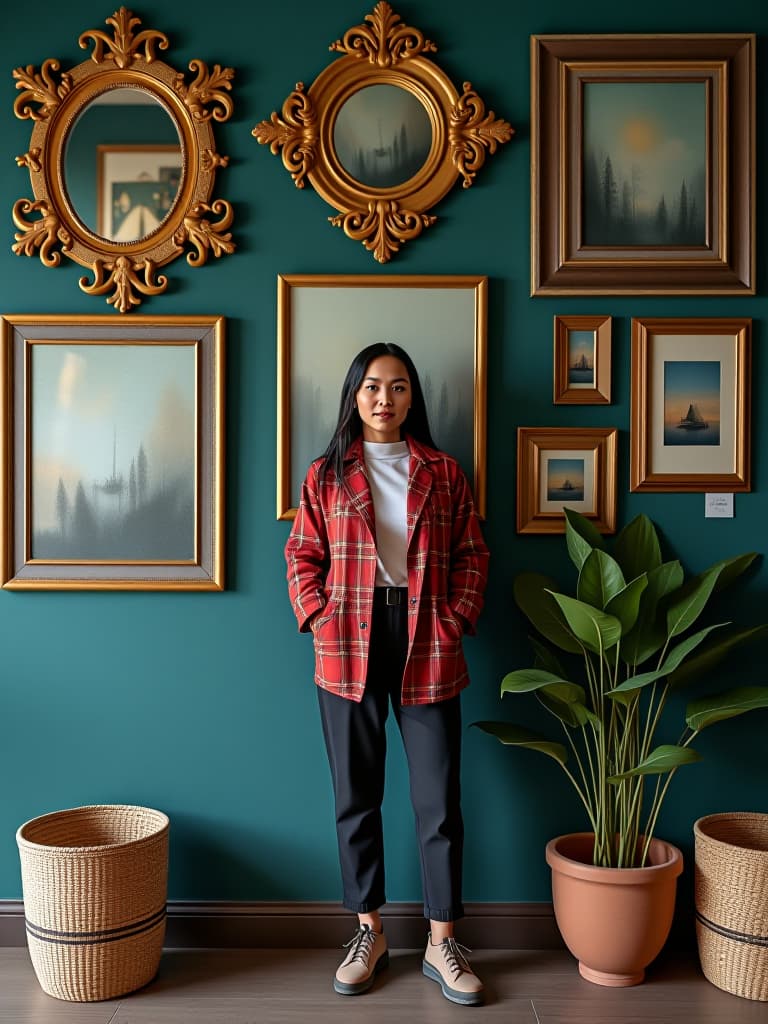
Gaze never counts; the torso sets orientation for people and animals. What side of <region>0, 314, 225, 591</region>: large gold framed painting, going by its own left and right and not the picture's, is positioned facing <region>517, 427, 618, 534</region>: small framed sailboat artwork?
left

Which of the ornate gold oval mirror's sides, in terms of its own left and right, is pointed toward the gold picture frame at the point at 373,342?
left

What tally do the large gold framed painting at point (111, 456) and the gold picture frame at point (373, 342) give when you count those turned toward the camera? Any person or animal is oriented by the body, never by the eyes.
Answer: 2

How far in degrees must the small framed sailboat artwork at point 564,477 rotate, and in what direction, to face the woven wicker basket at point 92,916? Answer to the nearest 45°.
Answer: approximately 45° to its right

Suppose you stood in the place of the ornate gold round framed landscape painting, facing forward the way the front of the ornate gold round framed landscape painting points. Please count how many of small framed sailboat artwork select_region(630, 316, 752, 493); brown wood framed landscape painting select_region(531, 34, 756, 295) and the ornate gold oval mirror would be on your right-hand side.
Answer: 1

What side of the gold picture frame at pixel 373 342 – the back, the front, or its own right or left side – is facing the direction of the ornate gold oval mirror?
right

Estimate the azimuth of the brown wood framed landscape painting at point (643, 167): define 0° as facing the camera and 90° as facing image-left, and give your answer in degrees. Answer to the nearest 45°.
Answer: approximately 0°

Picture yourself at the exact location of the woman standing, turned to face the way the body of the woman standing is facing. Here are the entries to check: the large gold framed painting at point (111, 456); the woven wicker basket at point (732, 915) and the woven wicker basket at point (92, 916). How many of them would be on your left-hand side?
1
